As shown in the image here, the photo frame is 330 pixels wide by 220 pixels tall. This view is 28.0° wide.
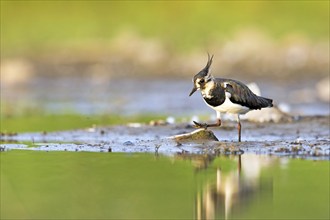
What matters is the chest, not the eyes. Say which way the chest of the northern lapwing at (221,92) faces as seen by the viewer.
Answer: to the viewer's left
